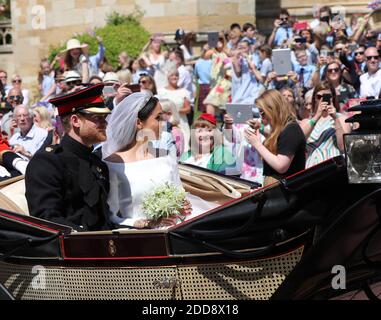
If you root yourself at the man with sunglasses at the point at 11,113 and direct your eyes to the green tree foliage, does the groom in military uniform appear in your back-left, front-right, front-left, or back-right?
back-right

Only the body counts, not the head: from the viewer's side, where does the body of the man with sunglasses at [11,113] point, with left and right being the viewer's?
facing the viewer

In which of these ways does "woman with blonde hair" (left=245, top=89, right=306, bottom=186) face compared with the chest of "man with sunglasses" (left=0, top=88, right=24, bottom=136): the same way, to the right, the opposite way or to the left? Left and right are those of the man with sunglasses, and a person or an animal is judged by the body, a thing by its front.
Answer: to the right

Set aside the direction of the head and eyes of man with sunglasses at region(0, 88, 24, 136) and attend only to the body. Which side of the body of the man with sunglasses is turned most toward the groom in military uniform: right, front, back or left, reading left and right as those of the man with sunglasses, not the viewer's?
front

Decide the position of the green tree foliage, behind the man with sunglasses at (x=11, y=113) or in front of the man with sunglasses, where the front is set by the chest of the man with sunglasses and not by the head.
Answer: behind

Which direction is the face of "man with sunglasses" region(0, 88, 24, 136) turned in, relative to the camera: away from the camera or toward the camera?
toward the camera

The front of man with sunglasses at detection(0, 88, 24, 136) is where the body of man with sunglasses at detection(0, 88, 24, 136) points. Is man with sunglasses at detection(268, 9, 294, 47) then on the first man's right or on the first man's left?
on the first man's left

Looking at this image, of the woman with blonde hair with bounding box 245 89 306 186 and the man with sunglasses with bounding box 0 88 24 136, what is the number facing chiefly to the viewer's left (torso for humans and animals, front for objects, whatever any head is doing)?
1

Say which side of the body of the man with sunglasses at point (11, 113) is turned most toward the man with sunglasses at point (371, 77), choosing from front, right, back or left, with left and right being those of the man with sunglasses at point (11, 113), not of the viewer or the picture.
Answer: left

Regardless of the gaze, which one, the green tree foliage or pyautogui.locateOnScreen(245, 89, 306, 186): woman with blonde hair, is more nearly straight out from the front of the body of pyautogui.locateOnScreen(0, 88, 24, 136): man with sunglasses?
the woman with blonde hair

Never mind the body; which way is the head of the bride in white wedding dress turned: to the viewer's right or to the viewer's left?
to the viewer's right

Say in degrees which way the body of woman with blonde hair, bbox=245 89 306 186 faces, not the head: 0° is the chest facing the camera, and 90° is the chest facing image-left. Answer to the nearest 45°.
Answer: approximately 90°

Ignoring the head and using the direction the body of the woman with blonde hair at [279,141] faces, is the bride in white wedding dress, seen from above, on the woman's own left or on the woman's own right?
on the woman's own left

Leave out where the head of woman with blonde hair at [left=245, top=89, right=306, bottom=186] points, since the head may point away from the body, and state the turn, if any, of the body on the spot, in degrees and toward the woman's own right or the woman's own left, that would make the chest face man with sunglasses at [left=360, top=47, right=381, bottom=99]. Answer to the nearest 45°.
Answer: approximately 90° to the woman's own right
